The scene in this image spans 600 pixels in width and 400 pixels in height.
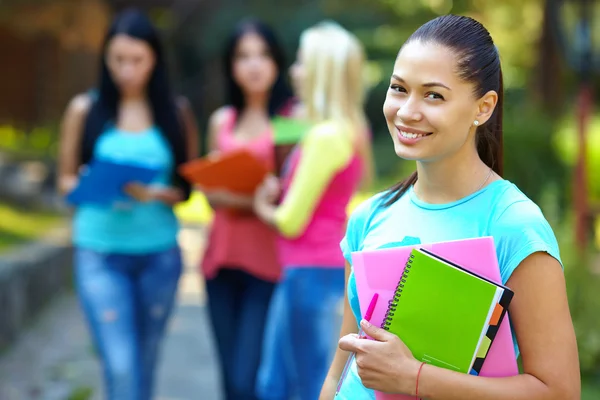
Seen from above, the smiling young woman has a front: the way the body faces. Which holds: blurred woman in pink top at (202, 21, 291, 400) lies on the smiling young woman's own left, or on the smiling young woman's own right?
on the smiling young woman's own right

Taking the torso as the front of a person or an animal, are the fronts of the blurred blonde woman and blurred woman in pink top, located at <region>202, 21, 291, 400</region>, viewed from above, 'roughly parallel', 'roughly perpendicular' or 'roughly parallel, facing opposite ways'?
roughly perpendicular

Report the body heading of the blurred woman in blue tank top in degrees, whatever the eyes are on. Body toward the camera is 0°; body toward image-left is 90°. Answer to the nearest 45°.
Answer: approximately 0°

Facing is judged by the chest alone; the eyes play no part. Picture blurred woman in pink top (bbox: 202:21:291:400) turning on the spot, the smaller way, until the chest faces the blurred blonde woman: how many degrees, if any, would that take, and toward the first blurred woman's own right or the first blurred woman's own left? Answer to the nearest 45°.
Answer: approximately 45° to the first blurred woman's own left

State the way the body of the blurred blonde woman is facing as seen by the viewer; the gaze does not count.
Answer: to the viewer's left

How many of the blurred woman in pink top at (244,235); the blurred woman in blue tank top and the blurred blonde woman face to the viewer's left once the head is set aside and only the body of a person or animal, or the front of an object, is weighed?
1

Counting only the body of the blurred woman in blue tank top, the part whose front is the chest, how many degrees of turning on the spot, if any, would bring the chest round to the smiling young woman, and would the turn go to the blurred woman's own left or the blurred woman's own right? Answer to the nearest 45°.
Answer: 0° — they already face them

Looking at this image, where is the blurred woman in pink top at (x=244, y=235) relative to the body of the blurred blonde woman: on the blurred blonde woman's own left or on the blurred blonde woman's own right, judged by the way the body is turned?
on the blurred blonde woman's own right

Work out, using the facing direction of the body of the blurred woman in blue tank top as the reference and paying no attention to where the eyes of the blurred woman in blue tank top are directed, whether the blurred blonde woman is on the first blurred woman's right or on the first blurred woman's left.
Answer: on the first blurred woman's left

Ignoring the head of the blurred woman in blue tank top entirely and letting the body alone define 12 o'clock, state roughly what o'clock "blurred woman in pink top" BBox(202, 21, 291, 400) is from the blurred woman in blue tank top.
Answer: The blurred woman in pink top is roughly at 9 o'clock from the blurred woman in blue tank top.

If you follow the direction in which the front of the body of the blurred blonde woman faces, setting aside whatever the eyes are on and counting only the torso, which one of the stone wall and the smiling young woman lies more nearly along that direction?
the stone wall

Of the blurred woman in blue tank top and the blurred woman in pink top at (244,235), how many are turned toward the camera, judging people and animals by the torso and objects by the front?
2

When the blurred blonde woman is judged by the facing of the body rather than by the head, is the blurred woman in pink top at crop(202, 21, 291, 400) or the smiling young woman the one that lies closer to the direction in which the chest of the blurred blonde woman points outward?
the blurred woman in pink top

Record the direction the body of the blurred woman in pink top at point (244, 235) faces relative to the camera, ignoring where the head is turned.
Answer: toward the camera

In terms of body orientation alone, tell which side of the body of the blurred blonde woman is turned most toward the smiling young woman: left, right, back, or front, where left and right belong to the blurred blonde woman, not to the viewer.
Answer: left
